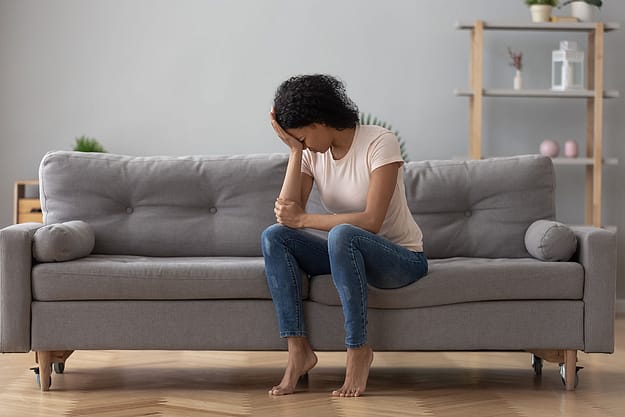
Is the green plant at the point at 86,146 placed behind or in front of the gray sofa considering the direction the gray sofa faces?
behind

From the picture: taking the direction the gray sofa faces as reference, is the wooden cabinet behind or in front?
behind

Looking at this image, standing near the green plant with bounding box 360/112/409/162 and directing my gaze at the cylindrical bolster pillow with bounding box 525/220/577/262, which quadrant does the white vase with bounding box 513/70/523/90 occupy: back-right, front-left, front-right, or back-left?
front-left

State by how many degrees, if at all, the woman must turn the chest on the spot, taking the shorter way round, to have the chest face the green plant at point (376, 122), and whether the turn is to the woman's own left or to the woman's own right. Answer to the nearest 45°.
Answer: approximately 135° to the woman's own right

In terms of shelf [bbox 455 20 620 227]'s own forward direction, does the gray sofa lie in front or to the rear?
in front

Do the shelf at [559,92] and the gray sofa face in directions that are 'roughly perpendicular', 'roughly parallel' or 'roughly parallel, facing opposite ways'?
roughly parallel

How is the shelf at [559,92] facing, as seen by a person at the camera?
facing the viewer

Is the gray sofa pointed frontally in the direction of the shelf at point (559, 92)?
no

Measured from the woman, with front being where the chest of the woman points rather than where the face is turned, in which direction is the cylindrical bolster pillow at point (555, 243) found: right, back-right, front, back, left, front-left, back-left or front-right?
back-left

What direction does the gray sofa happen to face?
toward the camera

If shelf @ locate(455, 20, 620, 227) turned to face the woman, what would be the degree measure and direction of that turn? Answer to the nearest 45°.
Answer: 0° — it already faces them

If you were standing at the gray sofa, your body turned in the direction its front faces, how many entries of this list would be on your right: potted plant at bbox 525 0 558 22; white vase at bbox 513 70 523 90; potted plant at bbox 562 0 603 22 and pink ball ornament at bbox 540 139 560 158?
0

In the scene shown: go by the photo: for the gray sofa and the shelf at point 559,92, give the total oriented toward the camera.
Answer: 2

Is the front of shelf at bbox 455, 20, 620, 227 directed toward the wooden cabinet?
no

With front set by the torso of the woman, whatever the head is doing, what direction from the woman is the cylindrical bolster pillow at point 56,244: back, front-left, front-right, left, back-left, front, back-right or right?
front-right

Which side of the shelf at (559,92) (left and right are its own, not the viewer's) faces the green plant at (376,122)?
right

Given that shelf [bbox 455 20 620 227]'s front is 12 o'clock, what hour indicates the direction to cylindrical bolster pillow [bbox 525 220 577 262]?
The cylindrical bolster pillow is roughly at 12 o'clock from the shelf.
